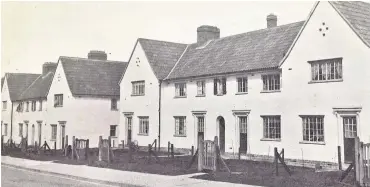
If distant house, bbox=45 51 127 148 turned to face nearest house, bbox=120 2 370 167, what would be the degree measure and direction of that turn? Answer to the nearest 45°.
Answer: approximately 90° to its left

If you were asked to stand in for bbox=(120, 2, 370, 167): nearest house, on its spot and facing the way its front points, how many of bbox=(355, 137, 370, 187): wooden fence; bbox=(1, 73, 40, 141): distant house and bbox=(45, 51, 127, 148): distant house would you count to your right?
2

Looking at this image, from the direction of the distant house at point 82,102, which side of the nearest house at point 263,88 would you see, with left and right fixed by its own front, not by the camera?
right

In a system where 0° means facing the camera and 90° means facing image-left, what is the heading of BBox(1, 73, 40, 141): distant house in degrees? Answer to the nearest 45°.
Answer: approximately 45°

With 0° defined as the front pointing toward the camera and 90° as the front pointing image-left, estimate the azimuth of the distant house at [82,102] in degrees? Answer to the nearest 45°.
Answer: approximately 45°

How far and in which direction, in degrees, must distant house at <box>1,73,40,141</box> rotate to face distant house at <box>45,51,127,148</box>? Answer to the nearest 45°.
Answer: approximately 90° to its left

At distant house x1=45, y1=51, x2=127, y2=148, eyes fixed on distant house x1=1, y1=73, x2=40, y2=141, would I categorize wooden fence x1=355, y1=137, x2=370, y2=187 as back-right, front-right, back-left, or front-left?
back-left

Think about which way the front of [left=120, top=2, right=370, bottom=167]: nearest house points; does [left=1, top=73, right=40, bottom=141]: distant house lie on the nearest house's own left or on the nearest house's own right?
on the nearest house's own right

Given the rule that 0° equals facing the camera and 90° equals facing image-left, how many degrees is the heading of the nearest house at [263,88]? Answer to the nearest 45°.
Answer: approximately 45°

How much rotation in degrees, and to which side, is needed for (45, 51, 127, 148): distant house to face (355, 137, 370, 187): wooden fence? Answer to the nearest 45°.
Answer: approximately 45° to its left
